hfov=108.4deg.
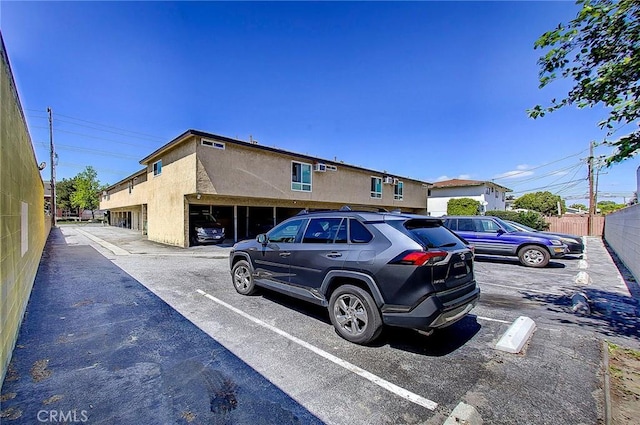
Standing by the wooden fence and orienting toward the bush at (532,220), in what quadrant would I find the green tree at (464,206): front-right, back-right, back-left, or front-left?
front-right

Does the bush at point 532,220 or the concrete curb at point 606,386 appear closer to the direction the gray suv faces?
the bush

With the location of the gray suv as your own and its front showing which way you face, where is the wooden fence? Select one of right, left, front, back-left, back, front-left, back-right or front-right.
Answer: right

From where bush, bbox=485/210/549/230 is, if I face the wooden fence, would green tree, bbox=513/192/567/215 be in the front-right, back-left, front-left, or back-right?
front-left

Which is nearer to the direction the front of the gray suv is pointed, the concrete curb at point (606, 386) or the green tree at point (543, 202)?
the green tree

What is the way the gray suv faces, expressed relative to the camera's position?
facing away from the viewer and to the left of the viewer

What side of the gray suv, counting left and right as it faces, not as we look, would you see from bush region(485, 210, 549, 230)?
right

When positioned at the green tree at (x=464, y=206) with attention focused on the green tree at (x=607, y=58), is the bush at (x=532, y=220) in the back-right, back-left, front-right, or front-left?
front-left

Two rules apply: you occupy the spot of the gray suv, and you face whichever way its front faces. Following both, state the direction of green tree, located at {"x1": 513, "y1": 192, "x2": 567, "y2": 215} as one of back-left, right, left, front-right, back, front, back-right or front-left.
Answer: right

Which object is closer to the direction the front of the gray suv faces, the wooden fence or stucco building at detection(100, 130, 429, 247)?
the stucco building

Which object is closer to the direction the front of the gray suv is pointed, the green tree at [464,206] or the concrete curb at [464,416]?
the green tree

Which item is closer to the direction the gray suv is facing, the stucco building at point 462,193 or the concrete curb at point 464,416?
the stucco building

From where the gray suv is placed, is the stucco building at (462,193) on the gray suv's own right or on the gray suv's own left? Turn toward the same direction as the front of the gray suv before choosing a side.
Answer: on the gray suv's own right

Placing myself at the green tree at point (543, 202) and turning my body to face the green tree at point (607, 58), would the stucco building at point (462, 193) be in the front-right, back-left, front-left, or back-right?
front-right

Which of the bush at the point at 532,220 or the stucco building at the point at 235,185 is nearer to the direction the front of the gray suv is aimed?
the stucco building
